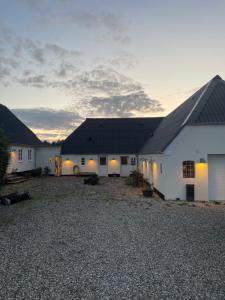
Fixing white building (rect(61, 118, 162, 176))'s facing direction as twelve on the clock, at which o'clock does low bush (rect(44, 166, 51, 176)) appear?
The low bush is roughly at 3 o'clock from the white building.

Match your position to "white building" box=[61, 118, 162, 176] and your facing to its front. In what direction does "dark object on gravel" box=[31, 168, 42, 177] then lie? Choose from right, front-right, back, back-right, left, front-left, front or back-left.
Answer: right

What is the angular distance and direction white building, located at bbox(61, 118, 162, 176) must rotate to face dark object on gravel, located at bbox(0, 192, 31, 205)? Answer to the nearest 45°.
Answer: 0° — it already faces it

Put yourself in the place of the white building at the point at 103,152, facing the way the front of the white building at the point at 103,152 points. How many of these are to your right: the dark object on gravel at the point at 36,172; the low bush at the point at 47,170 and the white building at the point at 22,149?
3

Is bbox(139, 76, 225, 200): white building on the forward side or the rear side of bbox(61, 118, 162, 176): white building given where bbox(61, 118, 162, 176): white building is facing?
on the forward side

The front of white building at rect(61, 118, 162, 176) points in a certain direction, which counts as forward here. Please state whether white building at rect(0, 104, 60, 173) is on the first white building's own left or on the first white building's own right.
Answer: on the first white building's own right

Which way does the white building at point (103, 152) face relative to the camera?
toward the camera
